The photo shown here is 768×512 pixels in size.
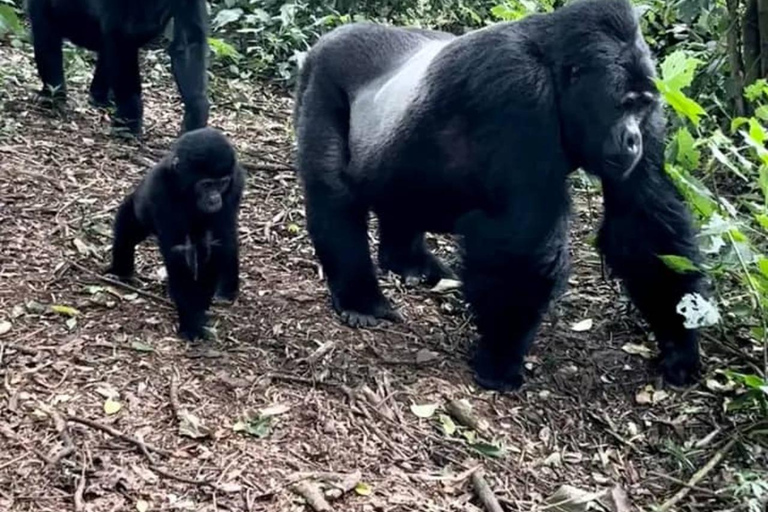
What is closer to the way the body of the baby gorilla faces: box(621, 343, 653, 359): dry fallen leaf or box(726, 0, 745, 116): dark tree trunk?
the dry fallen leaf

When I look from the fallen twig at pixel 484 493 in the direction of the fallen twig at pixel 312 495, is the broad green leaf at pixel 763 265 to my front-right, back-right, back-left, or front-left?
back-right

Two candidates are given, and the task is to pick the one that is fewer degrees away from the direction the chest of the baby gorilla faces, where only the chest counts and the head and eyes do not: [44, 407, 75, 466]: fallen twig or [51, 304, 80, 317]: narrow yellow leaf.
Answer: the fallen twig

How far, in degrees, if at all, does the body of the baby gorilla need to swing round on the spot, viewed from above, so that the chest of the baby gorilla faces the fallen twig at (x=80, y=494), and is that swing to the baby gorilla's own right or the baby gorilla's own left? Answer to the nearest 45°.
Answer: approximately 45° to the baby gorilla's own right

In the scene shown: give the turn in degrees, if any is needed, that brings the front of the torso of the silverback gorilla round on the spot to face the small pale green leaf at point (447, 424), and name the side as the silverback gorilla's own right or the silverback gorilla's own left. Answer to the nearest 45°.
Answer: approximately 45° to the silverback gorilla's own right

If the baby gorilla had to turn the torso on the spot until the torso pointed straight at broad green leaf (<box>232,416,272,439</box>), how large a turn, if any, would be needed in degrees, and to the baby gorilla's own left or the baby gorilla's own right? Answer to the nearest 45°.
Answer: approximately 45° to the baby gorilla's own right

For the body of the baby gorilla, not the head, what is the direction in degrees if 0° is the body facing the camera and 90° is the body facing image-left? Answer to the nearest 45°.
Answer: approximately 315°

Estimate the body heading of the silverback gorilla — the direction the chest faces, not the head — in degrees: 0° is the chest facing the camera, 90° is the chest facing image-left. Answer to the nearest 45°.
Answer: approximately 315°

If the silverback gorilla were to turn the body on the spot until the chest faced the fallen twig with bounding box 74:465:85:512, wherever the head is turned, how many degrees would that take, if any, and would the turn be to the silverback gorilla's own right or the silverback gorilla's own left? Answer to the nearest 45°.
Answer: approximately 90° to the silverback gorilla's own right
